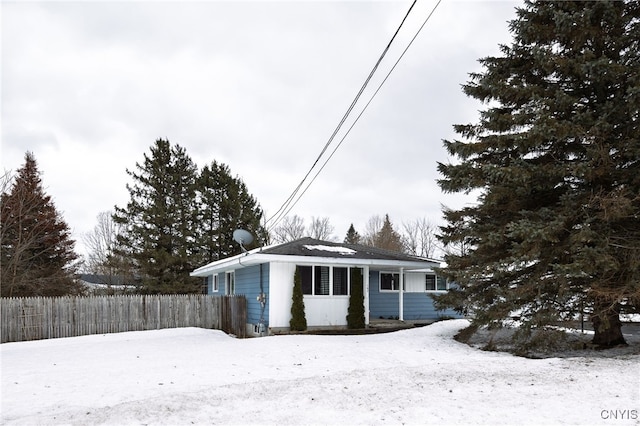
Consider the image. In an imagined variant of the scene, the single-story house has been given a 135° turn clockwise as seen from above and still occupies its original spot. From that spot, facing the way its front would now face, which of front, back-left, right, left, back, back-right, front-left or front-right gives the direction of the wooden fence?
front

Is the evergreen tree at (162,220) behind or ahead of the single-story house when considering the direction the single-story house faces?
behind

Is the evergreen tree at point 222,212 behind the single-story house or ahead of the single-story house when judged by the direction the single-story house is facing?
behind

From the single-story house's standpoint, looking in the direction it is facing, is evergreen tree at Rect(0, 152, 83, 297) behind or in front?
behind

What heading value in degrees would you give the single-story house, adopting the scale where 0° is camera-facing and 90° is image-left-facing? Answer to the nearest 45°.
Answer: approximately 315°

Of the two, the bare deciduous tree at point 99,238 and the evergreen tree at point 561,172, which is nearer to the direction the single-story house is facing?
the evergreen tree
